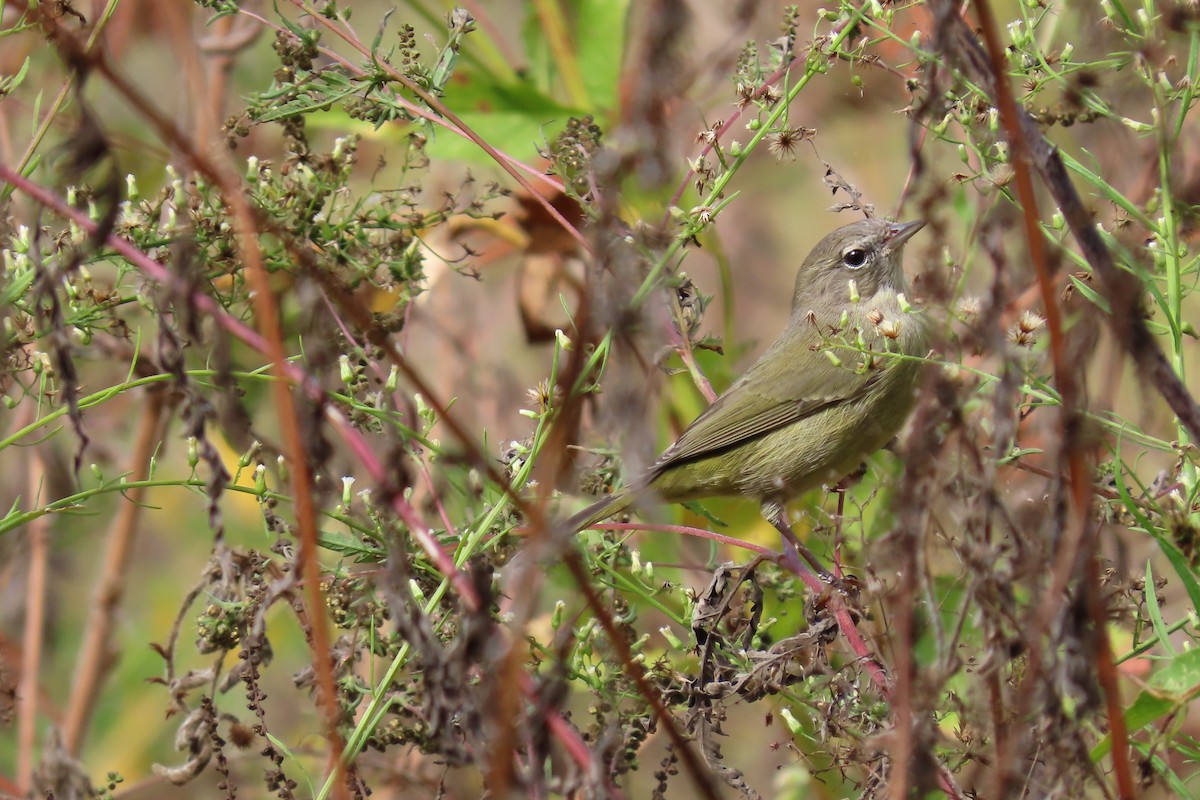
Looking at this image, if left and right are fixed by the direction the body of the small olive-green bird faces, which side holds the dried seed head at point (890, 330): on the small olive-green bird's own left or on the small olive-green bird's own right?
on the small olive-green bird's own right

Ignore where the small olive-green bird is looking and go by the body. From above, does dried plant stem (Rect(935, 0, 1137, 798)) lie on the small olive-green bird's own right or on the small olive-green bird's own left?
on the small olive-green bird's own right

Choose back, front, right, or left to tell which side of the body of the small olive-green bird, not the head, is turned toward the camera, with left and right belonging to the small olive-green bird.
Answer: right

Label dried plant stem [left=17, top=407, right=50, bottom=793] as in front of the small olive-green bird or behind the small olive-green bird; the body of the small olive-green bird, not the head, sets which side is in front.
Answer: behind
